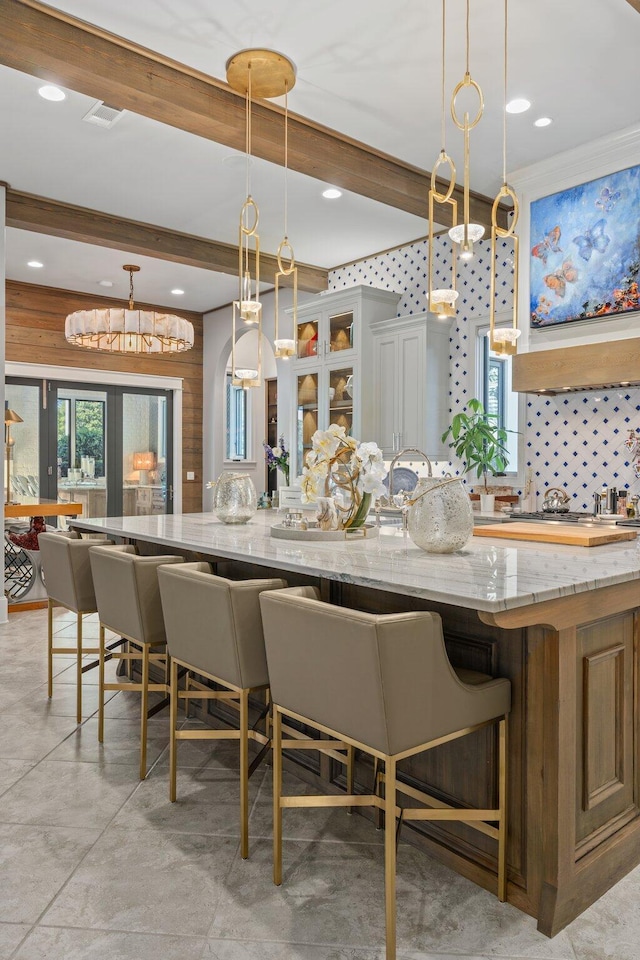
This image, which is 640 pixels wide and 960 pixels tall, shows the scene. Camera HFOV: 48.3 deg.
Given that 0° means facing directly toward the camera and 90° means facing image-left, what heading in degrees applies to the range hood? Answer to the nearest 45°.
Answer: approximately 45°

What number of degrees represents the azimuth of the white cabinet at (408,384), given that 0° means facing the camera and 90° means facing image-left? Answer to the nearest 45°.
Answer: approximately 45°

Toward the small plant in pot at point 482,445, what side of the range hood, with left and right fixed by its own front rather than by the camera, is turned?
right

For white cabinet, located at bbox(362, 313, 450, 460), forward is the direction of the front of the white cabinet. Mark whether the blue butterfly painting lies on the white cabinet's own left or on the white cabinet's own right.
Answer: on the white cabinet's own left

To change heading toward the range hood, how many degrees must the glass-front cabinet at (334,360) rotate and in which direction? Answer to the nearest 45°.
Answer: approximately 90° to its left

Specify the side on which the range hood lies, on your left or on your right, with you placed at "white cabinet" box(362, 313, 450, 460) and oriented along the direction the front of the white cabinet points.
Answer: on your left

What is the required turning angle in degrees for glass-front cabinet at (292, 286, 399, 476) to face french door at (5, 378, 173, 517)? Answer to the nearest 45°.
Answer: approximately 90° to its right

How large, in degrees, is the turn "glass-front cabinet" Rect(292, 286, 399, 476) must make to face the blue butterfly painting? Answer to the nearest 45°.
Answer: approximately 90° to its left
